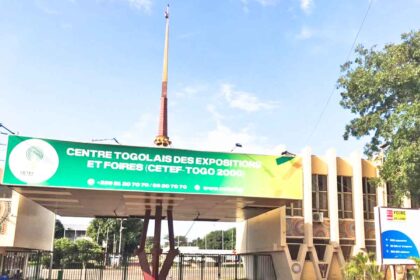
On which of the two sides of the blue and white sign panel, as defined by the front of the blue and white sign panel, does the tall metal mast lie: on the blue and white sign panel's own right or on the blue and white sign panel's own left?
on the blue and white sign panel's own right

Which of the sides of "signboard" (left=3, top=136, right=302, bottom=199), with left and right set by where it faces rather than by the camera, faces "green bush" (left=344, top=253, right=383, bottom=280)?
left

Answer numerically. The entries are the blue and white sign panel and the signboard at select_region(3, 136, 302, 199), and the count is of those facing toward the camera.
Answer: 2

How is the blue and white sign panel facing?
toward the camera

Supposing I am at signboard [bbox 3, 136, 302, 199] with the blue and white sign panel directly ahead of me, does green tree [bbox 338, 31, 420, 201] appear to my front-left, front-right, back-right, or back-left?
front-left

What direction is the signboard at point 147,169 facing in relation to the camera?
toward the camera

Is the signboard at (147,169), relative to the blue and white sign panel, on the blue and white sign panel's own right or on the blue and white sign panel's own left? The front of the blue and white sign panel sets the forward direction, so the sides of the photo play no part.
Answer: on the blue and white sign panel's own right

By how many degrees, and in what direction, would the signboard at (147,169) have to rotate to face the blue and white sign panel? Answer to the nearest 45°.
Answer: approximately 90° to its left
